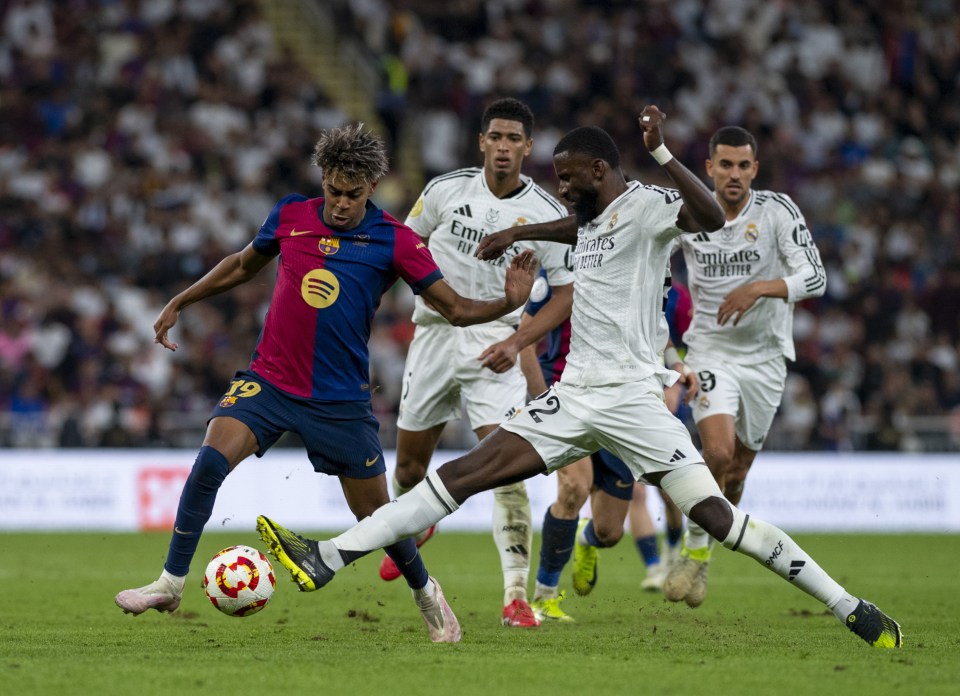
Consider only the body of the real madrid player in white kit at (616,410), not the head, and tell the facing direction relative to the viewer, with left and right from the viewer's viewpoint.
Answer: facing the viewer and to the left of the viewer

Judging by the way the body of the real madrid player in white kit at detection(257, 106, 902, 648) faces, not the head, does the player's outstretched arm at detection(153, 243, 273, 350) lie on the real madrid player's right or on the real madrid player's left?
on the real madrid player's right

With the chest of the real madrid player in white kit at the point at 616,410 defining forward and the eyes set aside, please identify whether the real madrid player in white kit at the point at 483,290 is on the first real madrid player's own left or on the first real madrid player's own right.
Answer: on the first real madrid player's own right

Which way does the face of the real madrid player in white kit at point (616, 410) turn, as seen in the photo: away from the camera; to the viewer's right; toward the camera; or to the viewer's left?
to the viewer's left

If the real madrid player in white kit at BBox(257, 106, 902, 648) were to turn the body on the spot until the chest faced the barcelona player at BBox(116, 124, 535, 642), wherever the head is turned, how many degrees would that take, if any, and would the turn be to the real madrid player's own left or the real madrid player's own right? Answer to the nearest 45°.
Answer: approximately 45° to the real madrid player's own right

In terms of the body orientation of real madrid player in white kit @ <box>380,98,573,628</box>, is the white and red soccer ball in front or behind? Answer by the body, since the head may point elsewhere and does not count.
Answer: in front

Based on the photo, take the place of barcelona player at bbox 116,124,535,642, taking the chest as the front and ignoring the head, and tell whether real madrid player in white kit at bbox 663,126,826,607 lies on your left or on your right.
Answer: on your left

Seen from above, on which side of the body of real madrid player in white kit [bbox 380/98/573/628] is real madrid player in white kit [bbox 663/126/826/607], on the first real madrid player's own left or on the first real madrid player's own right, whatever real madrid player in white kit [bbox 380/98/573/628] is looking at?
on the first real madrid player's own left

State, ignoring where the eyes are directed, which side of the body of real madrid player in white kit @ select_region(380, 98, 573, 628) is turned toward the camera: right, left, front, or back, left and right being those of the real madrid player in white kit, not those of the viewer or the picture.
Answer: front

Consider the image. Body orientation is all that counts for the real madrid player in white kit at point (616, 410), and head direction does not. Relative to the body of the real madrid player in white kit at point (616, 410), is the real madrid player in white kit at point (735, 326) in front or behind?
behind

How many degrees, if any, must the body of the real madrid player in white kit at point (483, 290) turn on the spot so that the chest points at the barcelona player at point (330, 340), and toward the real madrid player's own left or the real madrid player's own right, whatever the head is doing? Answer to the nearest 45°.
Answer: approximately 45° to the real madrid player's own right

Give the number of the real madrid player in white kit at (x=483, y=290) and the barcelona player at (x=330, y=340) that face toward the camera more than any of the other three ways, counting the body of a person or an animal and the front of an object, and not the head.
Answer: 2

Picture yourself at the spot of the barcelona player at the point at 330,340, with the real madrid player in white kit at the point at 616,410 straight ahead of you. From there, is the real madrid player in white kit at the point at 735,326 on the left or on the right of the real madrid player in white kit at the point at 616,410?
left
